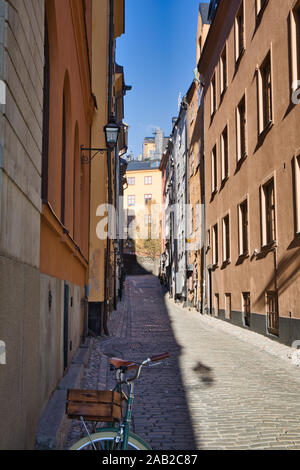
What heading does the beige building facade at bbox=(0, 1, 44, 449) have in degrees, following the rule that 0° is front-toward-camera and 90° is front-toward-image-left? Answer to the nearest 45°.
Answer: approximately 270°

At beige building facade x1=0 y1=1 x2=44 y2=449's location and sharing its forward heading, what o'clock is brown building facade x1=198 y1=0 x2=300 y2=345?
brown building facade x1=198 y1=0 x2=300 y2=345 is roughly at 10 o'clock from beige building facade x1=0 y1=1 x2=44 y2=449.

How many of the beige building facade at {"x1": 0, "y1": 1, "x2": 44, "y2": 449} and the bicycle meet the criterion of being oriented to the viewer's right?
1
